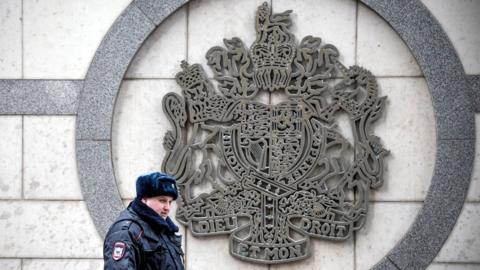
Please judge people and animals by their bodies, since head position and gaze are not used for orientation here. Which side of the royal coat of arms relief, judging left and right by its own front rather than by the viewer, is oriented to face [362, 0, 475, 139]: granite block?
left

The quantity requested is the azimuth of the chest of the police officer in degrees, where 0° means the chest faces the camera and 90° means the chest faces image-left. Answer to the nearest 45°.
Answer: approximately 315°

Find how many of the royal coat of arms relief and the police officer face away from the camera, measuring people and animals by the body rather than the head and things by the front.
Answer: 0

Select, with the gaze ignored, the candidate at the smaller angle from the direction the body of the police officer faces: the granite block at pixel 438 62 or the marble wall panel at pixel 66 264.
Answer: the granite block

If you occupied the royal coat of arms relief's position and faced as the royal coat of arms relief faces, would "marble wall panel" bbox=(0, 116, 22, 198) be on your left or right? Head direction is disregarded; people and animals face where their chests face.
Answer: on your right

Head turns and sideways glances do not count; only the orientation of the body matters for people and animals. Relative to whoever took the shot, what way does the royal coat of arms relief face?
facing the viewer

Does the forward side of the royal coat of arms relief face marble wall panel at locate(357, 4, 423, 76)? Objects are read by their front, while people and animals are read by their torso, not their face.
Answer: no

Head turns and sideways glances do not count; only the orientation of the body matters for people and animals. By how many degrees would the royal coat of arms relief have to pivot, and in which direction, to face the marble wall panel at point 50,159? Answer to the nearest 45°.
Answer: approximately 90° to its right

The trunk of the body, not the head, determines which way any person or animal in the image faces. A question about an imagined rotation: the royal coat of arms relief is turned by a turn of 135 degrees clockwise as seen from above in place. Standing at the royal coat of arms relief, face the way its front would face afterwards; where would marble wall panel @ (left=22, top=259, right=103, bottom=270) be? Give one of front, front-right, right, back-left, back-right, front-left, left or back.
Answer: front-left

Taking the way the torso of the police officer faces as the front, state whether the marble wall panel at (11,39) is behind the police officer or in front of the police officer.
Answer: behind

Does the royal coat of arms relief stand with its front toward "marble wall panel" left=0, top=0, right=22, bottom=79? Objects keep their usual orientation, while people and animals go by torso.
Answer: no
